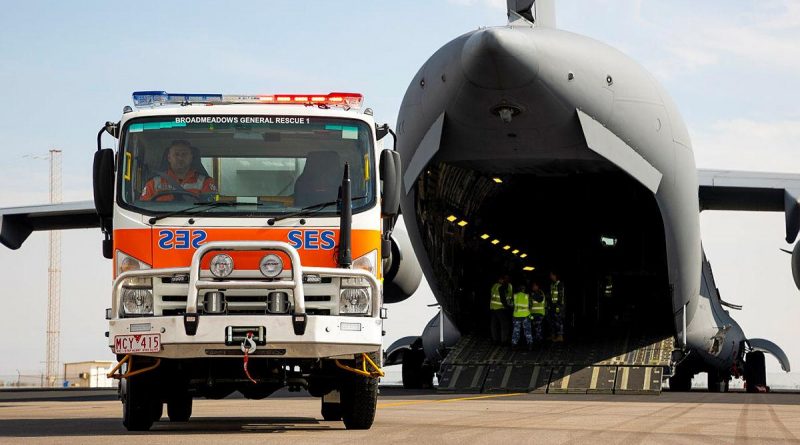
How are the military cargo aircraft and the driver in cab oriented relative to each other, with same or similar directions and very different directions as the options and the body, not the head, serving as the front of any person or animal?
very different directions

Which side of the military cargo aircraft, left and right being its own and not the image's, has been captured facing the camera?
back

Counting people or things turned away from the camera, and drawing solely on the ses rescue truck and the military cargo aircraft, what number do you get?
1

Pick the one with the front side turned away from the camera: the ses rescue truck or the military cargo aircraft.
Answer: the military cargo aircraft

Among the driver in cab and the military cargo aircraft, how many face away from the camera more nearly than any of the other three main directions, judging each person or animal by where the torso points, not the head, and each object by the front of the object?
1

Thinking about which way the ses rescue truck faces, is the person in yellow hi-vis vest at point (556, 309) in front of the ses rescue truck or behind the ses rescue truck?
behind

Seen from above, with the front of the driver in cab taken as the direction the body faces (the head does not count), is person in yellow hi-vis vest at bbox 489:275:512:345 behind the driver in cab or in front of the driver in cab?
behind

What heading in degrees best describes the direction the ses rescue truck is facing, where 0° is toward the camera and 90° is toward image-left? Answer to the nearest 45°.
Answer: approximately 0°

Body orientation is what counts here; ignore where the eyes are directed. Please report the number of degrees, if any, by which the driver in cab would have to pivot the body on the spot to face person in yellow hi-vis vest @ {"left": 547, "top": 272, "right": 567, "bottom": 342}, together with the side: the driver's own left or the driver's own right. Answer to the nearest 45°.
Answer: approximately 135° to the driver's own left
